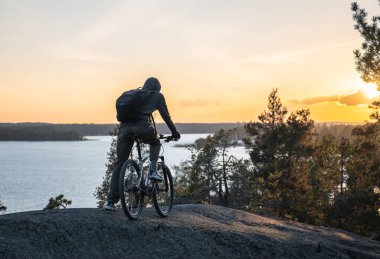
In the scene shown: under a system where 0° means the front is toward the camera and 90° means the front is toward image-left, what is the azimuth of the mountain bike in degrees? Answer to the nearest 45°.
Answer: approximately 225°

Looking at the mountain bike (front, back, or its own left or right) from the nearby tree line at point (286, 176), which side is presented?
front
